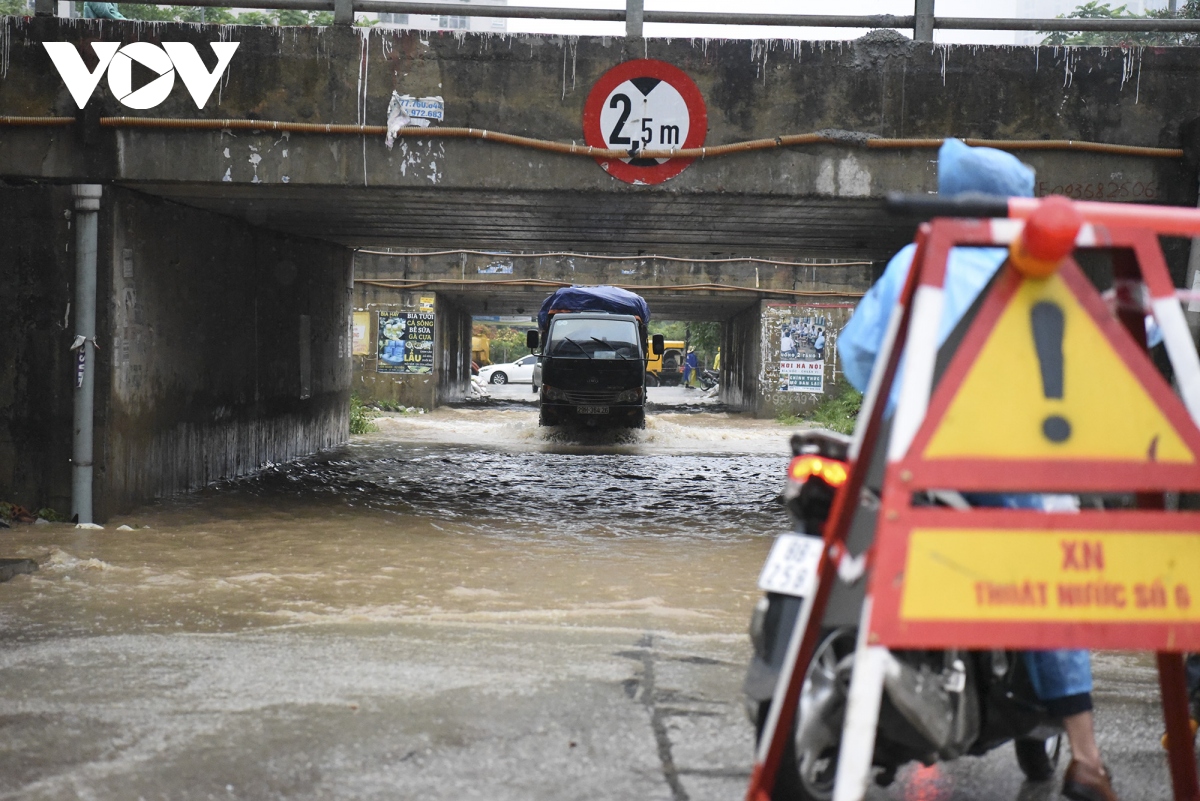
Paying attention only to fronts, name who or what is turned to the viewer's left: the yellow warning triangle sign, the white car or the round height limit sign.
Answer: the white car

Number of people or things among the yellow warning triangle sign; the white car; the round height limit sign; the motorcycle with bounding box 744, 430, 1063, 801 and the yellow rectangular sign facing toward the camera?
3

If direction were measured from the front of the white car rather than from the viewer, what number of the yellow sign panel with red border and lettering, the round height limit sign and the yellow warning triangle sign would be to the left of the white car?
3

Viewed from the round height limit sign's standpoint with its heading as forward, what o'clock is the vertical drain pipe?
The vertical drain pipe is roughly at 3 o'clock from the round height limit sign.

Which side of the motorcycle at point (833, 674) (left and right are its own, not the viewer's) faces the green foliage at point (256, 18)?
left

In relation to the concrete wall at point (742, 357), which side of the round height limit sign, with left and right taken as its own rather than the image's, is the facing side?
back

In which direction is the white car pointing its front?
to the viewer's left
